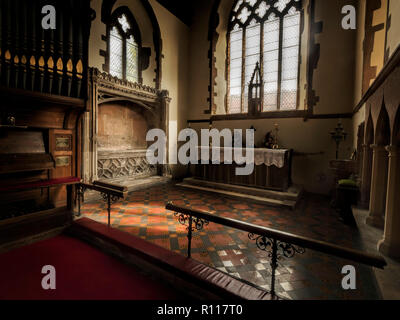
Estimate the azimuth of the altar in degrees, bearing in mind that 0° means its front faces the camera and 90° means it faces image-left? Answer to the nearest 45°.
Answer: approximately 45°

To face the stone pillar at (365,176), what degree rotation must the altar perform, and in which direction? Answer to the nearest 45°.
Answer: approximately 90° to its left

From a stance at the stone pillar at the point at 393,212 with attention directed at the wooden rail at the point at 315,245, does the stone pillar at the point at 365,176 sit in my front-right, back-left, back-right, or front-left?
back-right

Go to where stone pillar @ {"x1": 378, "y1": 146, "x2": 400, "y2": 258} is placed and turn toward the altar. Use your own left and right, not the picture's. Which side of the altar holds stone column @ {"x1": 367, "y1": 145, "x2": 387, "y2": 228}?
right

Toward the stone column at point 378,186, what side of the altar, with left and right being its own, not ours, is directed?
left

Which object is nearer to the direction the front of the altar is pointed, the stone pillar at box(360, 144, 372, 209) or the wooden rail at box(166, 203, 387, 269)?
the wooden rail

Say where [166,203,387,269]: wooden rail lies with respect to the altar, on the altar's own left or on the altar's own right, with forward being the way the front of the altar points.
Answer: on the altar's own left

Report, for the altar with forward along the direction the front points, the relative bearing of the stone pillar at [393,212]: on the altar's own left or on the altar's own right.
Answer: on the altar's own left
